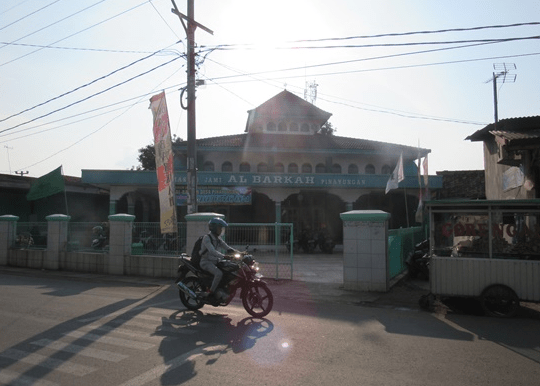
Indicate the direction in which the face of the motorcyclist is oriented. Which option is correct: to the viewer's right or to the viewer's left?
to the viewer's right

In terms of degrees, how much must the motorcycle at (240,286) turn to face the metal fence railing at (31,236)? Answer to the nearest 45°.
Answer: approximately 180°

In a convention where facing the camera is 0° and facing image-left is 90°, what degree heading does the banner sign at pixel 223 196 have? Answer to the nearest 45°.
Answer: approximately 0°

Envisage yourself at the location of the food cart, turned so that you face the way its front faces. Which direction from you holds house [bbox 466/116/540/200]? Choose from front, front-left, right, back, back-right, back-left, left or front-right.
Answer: back

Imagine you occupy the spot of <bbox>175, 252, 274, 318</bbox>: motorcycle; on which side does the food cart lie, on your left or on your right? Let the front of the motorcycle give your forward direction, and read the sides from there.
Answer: on your left

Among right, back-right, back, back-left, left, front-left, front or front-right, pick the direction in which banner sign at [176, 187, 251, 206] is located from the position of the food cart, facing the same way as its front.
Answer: back-right

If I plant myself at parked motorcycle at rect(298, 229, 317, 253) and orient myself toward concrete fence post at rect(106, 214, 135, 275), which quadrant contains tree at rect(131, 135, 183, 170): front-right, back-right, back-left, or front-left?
back-right

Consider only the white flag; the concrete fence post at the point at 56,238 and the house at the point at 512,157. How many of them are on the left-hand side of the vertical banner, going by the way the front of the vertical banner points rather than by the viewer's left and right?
2

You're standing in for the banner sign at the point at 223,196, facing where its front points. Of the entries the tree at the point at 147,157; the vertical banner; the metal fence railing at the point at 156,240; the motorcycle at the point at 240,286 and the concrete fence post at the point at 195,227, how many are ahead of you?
4

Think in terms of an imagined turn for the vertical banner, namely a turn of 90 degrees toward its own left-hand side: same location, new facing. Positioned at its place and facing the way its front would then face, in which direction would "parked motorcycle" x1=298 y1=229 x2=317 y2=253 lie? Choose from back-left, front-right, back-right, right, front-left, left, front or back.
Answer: front-left

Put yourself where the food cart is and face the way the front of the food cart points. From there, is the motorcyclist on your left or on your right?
on your right

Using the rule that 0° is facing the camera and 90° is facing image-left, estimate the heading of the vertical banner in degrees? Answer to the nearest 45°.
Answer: approximately 0°

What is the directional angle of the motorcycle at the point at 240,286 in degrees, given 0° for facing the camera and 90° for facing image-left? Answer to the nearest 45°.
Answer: approximately 315°
